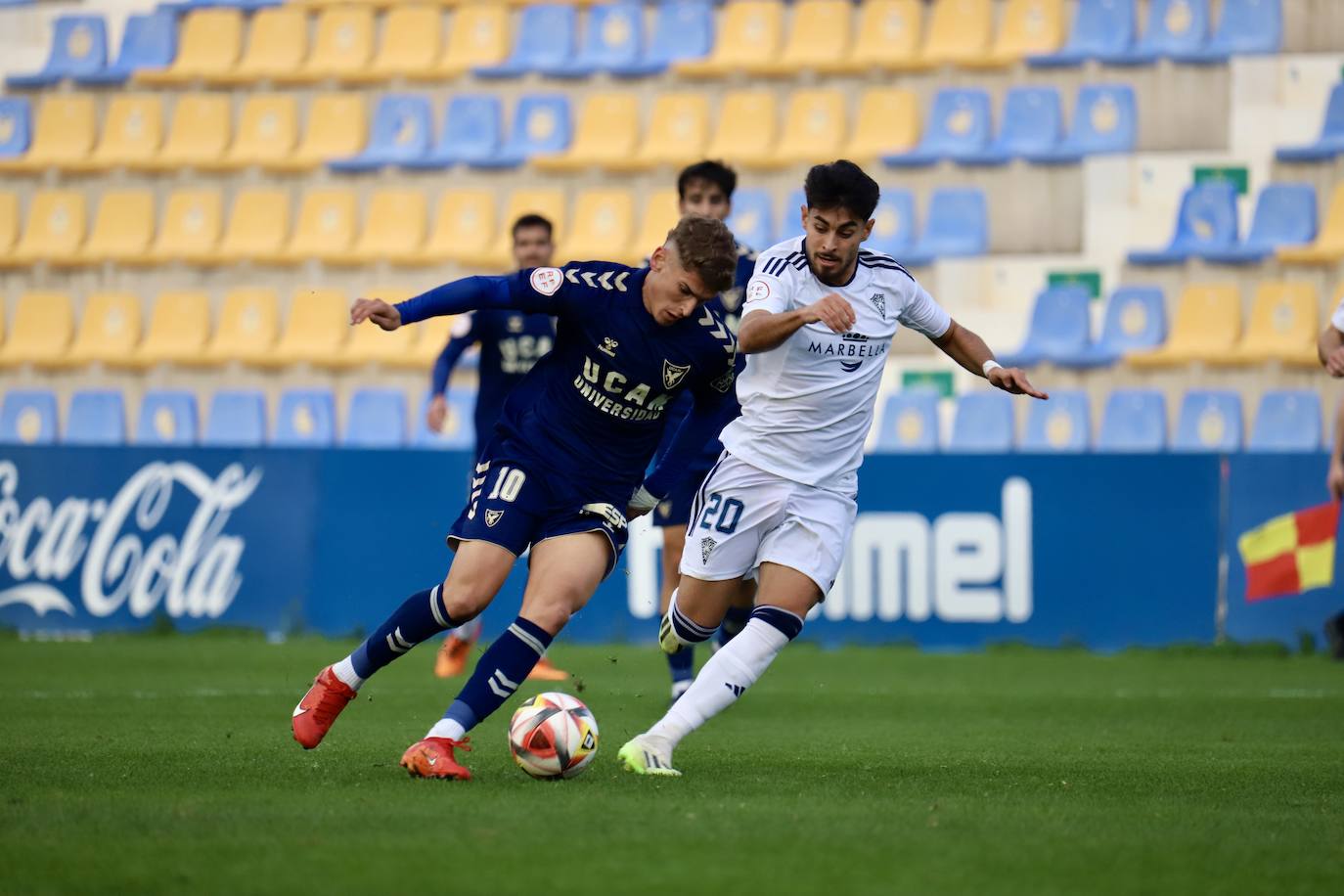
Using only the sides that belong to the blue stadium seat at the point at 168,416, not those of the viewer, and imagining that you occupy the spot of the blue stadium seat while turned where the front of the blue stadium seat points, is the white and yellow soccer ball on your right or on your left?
on your left

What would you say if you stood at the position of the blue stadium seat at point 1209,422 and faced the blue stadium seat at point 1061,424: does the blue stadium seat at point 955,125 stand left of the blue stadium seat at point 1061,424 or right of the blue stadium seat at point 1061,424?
right

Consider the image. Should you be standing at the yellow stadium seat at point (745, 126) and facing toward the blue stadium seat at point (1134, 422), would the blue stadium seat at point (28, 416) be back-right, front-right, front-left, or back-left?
back-right

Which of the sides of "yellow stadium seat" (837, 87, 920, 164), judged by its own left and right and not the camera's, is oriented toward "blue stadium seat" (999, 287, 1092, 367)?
left

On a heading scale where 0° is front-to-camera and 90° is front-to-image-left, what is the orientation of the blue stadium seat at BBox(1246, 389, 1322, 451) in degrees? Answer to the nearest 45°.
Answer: approximately 45°

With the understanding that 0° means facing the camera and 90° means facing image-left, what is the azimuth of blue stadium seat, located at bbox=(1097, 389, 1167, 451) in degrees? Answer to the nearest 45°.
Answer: approximately 45°

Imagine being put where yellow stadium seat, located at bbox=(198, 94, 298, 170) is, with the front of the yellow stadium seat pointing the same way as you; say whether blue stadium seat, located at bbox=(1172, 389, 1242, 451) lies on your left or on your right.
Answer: on your left

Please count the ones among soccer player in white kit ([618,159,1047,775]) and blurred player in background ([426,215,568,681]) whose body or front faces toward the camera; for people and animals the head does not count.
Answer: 2

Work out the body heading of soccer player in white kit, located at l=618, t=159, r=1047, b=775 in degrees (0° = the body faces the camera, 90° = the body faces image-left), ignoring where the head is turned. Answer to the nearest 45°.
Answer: approximately 0°

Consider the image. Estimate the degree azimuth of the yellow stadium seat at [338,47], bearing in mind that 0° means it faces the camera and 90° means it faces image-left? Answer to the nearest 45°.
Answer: approximately 45°

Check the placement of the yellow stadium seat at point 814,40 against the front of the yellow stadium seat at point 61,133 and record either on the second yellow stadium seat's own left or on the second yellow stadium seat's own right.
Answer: on the second yellow stadium seat's own left

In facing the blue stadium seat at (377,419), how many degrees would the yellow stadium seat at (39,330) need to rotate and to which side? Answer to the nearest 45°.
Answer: approximately 90° to its left
